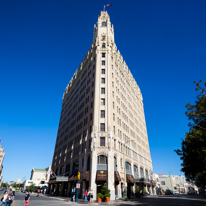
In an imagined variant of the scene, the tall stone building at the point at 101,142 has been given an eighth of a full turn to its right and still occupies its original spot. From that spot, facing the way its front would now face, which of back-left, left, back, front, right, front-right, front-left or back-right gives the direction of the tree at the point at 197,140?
left

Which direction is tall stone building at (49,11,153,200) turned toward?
toward the camera
